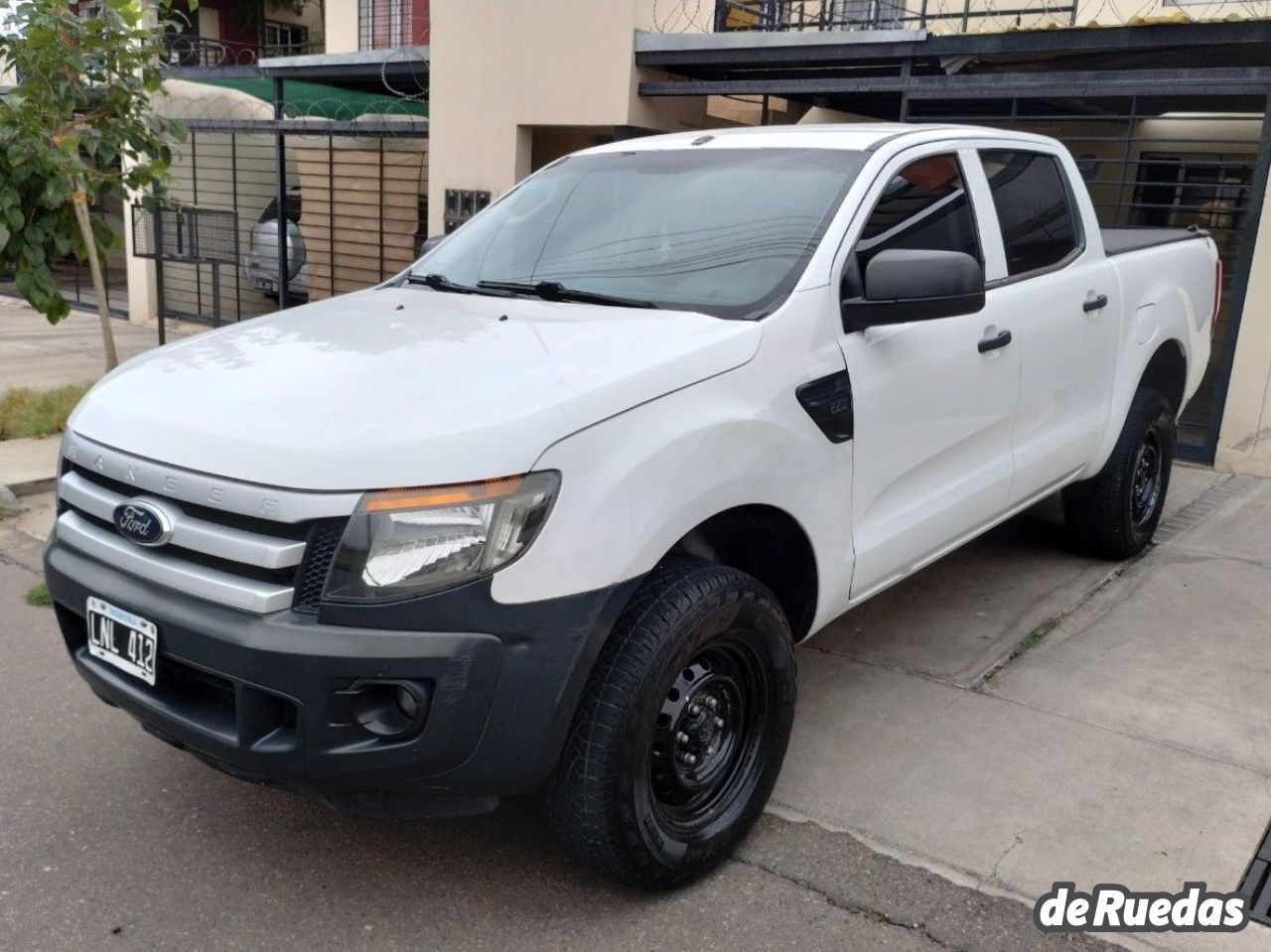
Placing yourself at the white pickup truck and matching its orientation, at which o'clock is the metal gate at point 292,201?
The metal gate is roughly at 4 o'clock from the white pickup truck.

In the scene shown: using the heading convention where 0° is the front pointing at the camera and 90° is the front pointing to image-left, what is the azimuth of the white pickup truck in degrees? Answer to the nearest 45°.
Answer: approximately 45°

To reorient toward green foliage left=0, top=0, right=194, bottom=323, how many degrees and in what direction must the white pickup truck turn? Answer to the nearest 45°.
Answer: approximately 90° to its right

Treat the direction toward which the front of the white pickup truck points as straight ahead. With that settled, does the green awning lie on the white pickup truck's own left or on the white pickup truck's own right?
on the white pickup truck's own right
